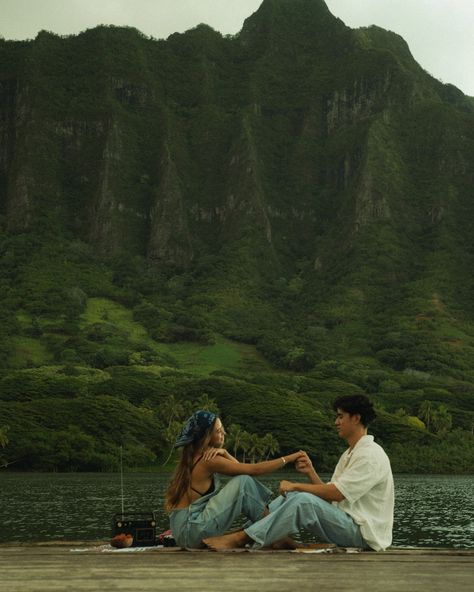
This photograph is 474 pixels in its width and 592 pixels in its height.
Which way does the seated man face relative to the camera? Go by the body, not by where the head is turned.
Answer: to the viewer's left

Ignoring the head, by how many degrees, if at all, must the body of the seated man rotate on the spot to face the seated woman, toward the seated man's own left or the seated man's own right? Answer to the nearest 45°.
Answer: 0° — they already face them

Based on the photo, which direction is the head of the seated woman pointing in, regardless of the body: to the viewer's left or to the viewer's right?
to the viewer's right

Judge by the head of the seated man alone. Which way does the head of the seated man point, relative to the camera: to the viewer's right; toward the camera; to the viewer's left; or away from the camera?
to the viewer's left
